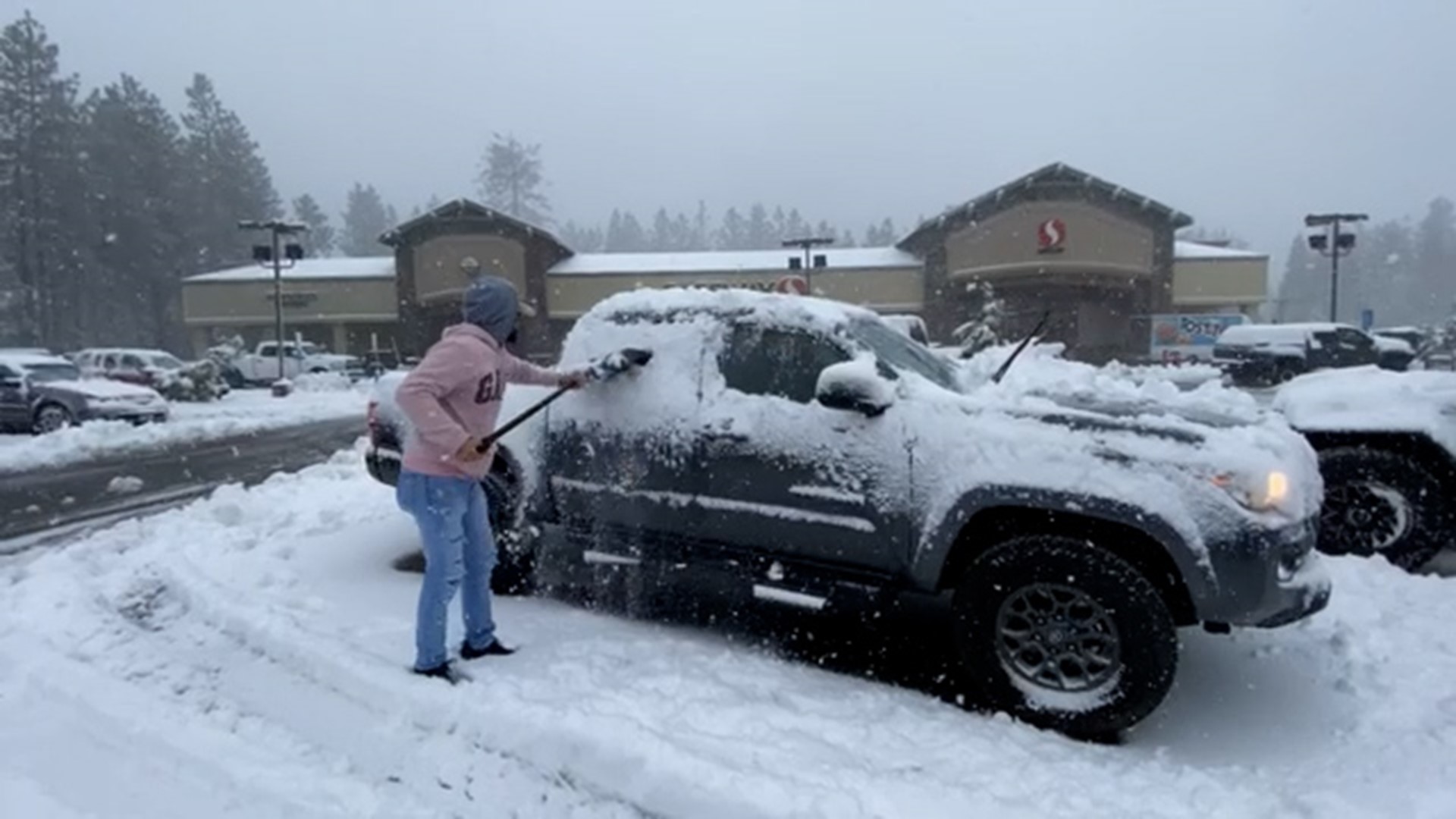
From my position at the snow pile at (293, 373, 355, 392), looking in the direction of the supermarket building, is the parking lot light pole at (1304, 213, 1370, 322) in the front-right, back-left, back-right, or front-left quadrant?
front-right

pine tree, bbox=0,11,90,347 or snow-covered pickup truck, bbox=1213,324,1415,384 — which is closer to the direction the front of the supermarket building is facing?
the snow-covered pickup truck

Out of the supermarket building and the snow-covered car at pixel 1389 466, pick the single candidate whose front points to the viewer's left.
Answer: the snow-covered car

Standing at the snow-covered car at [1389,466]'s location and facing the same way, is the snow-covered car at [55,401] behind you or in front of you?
in front

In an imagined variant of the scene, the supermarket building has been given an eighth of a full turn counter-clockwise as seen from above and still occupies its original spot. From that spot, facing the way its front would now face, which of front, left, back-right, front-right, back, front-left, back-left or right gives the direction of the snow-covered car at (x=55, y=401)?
right

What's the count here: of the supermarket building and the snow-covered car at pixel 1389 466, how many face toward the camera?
1

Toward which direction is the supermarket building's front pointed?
toward the camera

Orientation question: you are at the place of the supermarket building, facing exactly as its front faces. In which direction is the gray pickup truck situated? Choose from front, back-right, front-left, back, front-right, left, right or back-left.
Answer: front

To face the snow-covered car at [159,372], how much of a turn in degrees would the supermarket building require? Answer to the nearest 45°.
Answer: approximately 45° to its right

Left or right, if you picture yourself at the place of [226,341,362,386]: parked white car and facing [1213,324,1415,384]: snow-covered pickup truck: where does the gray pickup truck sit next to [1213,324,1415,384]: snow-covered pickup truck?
right

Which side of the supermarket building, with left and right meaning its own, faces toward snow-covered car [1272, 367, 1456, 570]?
front

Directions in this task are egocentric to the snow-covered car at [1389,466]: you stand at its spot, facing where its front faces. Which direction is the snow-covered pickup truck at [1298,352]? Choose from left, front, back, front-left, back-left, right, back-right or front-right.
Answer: right

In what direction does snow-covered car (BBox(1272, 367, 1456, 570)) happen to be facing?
to the viewer's left
